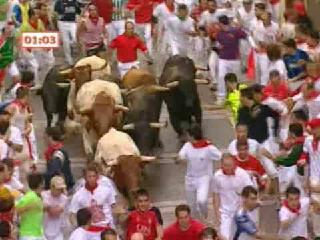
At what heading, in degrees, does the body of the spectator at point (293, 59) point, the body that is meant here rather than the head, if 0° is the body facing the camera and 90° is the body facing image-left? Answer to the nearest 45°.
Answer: approximately 45°

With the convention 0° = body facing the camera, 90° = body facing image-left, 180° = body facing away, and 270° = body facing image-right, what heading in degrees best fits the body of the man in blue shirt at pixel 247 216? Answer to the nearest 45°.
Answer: approximately 315°

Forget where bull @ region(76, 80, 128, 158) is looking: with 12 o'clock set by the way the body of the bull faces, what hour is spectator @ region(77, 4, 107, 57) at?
The spectator is roughly at 6 o'clock from the bull.

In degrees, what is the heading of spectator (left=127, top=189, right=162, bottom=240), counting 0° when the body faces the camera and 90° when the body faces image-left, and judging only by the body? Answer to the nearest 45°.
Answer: approximately 0°

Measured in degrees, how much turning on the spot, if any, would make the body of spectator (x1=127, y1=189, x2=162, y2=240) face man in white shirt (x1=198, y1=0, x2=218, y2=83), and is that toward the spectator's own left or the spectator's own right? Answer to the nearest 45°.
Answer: approximately 180°

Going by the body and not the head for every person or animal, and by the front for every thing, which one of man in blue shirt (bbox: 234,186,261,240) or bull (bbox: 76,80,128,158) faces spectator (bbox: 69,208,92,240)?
the bull
